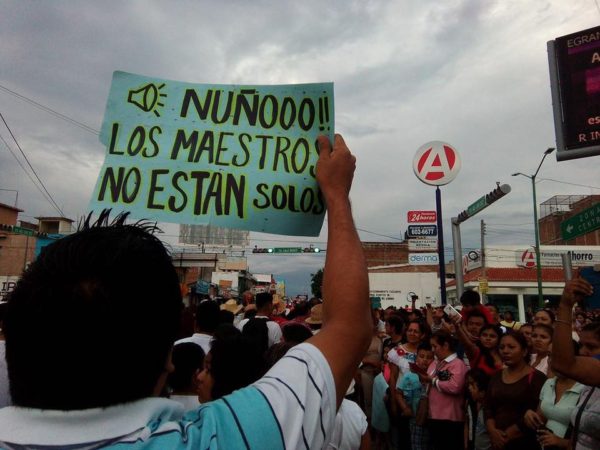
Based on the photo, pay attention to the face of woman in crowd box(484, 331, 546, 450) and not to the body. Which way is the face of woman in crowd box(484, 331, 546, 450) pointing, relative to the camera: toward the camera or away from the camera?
toward the camera

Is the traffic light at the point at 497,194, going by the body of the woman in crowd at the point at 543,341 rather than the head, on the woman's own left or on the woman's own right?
on the woman's own right

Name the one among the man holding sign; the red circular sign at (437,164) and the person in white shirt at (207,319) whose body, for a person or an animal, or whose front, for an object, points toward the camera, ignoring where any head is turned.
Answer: the red circular sign

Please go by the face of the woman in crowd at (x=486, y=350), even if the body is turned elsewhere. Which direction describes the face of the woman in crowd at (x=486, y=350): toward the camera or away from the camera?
toward the camera

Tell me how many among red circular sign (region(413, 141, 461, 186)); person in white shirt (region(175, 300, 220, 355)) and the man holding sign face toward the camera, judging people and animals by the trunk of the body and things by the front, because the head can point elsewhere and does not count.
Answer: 1

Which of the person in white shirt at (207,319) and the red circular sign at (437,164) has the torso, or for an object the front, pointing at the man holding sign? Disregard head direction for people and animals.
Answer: the red circular sign

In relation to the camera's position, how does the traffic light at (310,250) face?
facing the viewer

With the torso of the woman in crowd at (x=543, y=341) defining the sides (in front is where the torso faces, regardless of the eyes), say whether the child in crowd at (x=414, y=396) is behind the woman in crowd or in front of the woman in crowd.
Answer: in front

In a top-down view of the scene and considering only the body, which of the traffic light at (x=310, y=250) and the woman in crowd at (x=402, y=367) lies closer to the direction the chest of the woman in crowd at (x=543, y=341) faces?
the woman in crowd

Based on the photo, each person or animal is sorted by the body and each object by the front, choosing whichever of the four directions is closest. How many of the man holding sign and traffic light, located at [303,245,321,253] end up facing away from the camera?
1

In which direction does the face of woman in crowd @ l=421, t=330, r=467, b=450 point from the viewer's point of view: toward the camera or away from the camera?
toward the camera

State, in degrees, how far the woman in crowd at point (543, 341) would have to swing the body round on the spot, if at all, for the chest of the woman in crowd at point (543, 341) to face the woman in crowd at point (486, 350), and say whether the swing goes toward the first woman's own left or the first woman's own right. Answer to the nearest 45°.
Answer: approximately 45° to the first woman's own right

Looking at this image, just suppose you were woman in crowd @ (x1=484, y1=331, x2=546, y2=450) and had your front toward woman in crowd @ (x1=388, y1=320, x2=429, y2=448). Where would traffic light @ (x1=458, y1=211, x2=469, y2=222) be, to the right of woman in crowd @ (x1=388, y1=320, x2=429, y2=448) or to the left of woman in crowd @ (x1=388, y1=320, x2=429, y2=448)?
right

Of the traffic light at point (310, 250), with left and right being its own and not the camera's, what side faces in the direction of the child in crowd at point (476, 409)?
front
